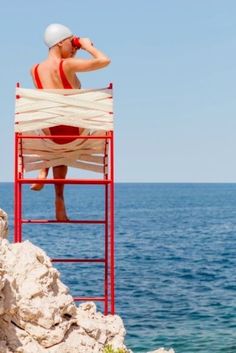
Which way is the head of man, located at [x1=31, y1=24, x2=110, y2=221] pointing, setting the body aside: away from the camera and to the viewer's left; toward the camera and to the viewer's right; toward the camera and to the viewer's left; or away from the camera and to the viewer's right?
away from the camera and to the viewer's right

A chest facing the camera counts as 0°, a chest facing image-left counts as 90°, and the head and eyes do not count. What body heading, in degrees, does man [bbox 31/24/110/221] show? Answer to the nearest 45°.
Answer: approximately 225°
